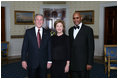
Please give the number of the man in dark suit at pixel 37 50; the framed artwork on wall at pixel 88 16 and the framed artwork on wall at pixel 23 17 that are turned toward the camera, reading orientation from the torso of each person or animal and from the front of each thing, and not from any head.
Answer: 3

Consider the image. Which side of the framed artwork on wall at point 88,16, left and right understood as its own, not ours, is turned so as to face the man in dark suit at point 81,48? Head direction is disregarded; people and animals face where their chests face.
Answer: front

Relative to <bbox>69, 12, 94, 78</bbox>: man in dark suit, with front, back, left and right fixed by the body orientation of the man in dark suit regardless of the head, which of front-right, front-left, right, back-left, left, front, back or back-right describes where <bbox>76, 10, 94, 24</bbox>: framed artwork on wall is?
back-right

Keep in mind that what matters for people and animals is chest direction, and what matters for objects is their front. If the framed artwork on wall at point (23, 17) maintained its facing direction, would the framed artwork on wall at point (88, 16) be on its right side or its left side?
on its left

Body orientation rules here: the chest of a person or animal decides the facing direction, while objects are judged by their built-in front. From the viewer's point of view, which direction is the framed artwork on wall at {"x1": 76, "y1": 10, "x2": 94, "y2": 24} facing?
toward the camera

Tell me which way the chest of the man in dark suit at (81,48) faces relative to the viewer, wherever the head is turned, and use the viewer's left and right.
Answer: facing the viewer and to the left of the viewer

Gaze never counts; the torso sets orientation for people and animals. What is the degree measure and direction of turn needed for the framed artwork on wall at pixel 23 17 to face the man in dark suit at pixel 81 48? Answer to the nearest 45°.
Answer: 0° — it already faces them

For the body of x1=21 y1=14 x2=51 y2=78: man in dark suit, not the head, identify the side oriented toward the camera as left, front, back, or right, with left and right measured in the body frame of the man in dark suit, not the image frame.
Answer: front

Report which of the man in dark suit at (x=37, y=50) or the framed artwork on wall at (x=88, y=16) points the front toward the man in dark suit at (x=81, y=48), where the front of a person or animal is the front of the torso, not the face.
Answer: the framed artwork on wall
